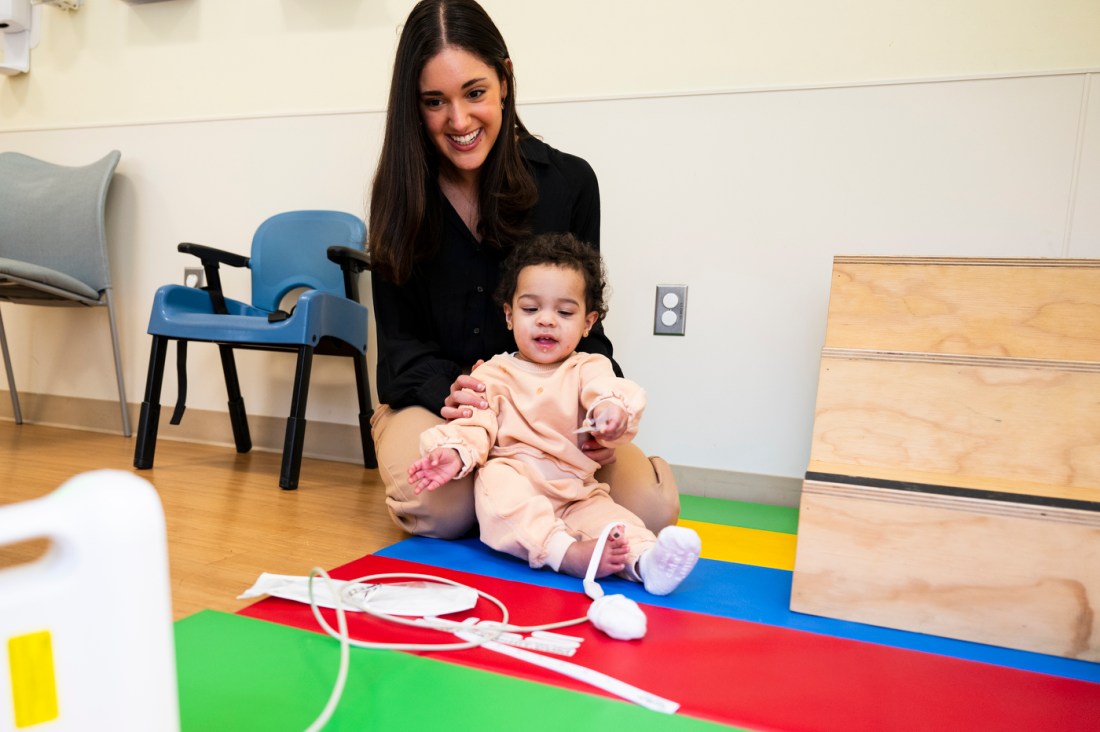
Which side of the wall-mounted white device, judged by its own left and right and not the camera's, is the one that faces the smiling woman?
left

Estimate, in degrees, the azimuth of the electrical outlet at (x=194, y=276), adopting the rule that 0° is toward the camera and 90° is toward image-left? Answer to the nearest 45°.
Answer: approximately 45°

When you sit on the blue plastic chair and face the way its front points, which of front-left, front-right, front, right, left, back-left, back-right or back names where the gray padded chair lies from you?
right

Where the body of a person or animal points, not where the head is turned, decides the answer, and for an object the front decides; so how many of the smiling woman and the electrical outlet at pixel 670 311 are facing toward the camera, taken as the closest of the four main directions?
2

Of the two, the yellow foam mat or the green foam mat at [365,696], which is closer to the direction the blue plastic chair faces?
the green foam mat

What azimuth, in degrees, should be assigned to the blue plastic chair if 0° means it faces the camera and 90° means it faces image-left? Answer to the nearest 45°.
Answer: approximately 45°

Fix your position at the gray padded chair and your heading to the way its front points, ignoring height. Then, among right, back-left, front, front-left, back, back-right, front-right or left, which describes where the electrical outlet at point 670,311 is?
left

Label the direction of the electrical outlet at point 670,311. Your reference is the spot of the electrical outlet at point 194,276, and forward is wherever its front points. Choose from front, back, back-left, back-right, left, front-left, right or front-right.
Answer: left

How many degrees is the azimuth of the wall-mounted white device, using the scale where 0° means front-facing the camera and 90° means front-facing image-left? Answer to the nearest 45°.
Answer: approximately 45°

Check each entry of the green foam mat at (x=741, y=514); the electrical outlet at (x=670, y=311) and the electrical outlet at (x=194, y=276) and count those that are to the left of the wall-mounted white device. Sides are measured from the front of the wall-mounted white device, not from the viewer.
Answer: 3
